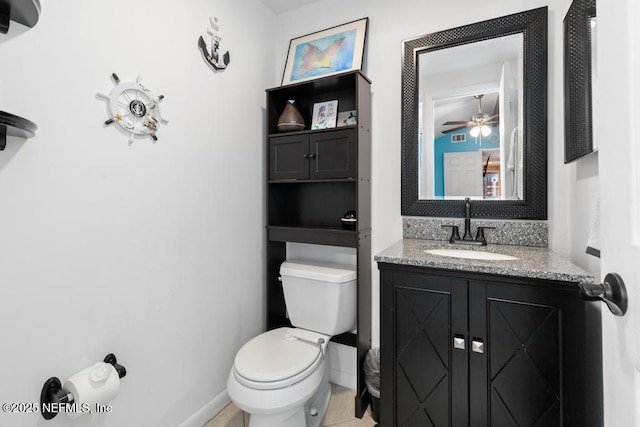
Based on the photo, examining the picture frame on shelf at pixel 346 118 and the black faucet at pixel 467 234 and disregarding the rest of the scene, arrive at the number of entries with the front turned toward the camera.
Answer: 2

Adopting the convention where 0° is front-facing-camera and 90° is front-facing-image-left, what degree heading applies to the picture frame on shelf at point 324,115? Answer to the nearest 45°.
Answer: approximately 0°

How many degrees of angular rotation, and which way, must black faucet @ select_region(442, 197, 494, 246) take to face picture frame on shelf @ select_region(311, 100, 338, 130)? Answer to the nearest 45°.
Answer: approximately 90° to its right

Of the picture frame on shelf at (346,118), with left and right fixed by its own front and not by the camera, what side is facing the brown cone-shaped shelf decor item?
right

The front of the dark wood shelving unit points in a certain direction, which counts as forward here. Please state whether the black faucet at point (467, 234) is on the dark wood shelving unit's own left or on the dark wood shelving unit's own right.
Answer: on the dark wood shelving unit's own left

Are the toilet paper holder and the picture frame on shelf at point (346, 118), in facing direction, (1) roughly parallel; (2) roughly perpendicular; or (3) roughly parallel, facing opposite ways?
roughly perpendicular

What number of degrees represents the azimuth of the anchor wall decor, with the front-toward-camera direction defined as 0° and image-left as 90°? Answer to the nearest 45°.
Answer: approximately 315°

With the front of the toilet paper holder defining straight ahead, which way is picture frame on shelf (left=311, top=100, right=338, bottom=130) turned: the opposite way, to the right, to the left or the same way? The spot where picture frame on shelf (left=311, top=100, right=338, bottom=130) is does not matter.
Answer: to the right
